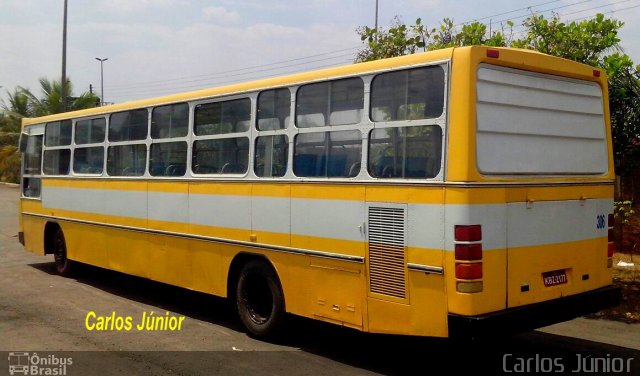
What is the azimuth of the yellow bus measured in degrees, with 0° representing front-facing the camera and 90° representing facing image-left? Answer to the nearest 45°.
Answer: approximately 135°

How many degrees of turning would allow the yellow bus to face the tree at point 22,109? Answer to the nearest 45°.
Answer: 0° — it already faces it

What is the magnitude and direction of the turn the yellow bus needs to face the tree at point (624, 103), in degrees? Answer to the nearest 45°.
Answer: approximately 90° to its right

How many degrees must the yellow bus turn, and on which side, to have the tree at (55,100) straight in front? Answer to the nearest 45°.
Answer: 0° — it already faces it
